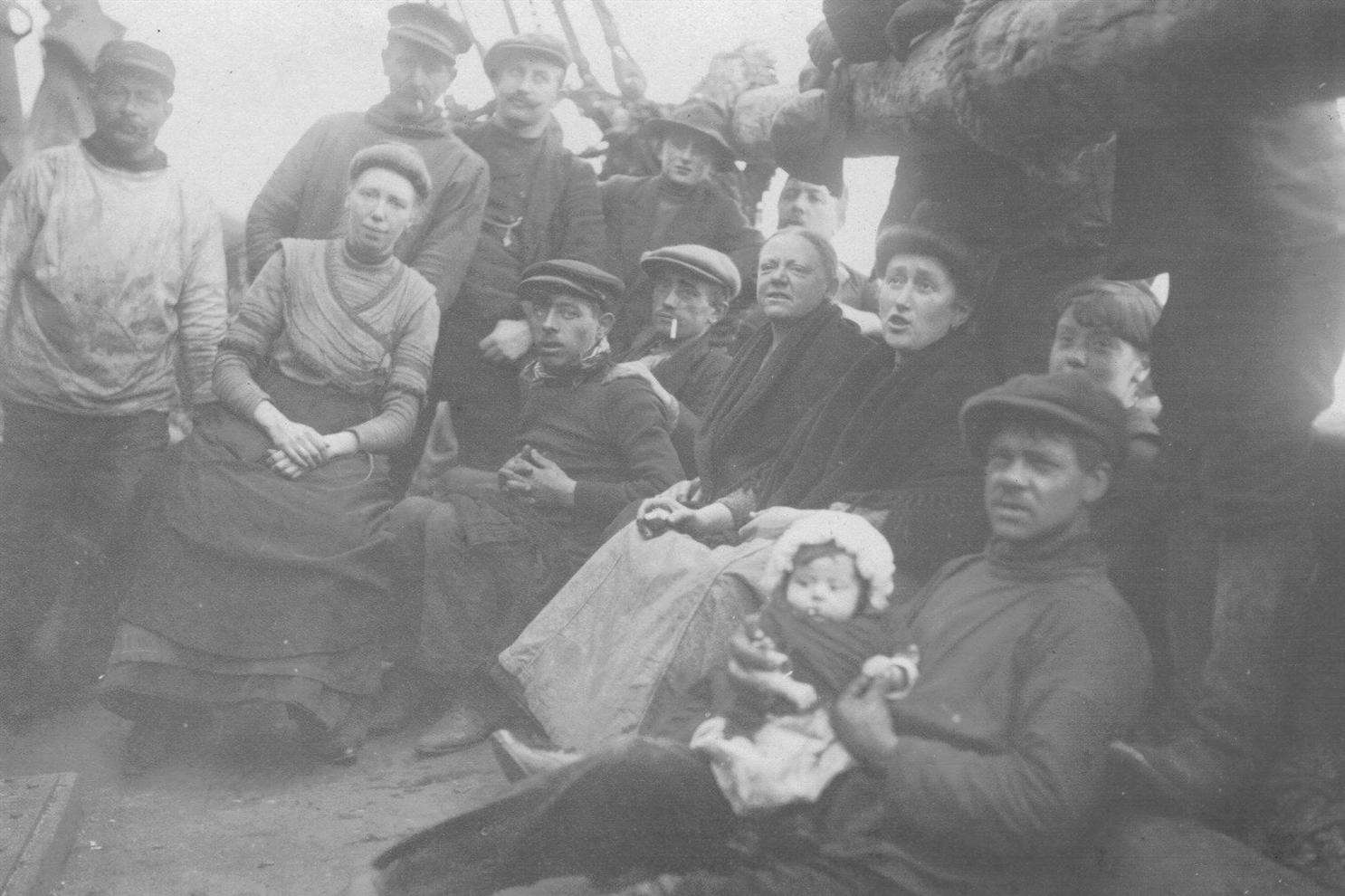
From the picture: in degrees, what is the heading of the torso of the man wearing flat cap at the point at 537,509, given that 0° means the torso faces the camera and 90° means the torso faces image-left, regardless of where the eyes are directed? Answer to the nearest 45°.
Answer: approximately 45°

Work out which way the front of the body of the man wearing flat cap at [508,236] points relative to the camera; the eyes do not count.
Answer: toward the camera

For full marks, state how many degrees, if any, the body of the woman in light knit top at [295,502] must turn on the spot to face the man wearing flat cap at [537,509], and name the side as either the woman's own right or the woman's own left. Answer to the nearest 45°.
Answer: approximately 90° to the woman's own left

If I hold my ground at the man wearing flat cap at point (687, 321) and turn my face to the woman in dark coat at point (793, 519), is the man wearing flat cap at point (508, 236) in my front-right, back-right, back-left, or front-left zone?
back-right

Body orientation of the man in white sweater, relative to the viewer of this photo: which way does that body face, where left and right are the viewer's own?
facing the viewer

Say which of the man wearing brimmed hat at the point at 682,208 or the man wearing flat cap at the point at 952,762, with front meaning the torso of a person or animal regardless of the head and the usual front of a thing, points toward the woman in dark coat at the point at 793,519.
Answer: the man wearing brimmed hat at the point at 682,208

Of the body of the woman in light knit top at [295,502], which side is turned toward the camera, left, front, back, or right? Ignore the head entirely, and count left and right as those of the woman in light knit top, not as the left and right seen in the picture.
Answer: front

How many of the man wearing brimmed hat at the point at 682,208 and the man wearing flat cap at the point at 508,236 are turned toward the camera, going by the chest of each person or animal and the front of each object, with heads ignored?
2

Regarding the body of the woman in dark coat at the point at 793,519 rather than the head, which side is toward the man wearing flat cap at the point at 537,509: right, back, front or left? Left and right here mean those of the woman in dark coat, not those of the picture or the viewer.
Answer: right

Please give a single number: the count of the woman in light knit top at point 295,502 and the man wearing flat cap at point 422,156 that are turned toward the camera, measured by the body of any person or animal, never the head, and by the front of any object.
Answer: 2
